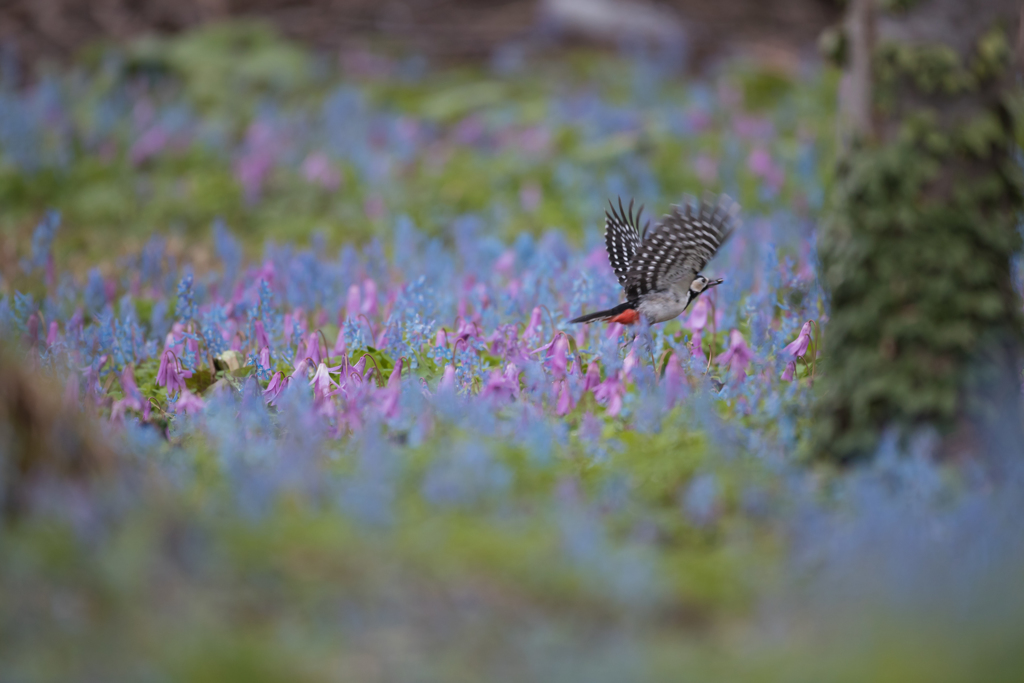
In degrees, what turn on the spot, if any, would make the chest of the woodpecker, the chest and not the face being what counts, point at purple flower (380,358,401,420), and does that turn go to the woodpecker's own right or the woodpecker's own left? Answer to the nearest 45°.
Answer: approximately 135° to the woodpecker's own right

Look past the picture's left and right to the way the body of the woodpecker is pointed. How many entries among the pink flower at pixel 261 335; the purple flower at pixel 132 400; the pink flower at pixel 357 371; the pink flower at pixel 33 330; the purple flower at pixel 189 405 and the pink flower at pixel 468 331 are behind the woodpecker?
6

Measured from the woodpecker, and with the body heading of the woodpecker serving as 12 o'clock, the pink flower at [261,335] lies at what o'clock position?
The pink flower is roughly at 6 o'clock from the woodpecker.

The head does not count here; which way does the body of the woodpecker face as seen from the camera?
to the viewer's right

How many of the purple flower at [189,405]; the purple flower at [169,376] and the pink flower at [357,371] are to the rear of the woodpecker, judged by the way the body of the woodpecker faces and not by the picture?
3

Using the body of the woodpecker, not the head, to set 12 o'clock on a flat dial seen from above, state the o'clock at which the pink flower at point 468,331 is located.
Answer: The pink flower is roughly at 6 o'clock from the woodpecker.

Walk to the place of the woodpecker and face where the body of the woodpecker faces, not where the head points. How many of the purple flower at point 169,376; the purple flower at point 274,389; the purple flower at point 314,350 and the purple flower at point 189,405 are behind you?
4

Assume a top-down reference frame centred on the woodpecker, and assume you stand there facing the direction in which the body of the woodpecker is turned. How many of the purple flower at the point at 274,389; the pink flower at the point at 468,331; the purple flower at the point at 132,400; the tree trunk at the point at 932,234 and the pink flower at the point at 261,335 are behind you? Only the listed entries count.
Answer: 4
